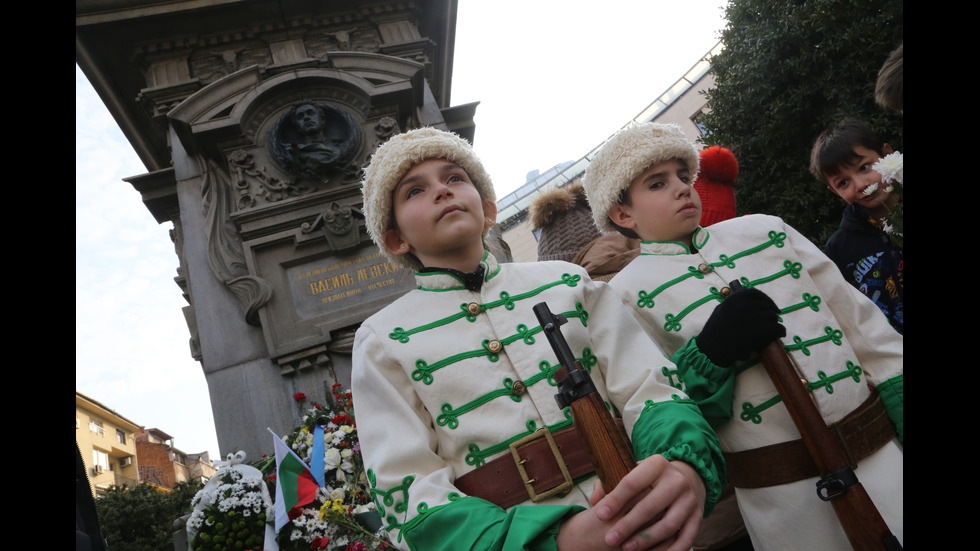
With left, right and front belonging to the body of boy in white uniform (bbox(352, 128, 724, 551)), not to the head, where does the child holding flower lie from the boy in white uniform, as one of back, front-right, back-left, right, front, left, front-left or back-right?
back-left

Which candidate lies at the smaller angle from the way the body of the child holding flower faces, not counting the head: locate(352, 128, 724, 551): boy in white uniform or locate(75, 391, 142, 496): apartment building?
the boy in white uniform

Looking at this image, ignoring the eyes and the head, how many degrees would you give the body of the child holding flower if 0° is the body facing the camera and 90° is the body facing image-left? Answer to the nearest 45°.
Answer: approximately 0°

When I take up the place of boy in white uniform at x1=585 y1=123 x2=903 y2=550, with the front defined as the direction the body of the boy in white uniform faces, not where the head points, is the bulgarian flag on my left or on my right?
on my right

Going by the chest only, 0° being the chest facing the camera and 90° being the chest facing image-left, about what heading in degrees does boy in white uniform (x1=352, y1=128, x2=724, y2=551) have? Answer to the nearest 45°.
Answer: approximately 0°

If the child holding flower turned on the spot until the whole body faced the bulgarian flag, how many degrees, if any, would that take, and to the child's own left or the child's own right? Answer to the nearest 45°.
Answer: approximately 45° to the child's own right

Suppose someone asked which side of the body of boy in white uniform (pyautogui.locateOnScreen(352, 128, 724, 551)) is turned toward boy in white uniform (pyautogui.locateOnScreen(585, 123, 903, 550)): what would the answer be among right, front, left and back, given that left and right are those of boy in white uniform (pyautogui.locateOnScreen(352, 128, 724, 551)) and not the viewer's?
left

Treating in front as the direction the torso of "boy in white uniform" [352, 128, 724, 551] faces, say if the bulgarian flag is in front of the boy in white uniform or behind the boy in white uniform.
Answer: behind

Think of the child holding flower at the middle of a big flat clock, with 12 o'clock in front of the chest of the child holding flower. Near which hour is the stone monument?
The stone monument is roughly at 3 o'clock from the child holding flower.

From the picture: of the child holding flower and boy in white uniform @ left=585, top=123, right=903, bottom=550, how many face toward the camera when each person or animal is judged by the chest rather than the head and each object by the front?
2

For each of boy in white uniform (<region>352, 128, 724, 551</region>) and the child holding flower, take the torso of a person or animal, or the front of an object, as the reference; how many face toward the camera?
2

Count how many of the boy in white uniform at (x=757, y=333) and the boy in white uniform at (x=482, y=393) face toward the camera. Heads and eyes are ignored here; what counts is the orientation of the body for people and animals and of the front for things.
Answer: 2
